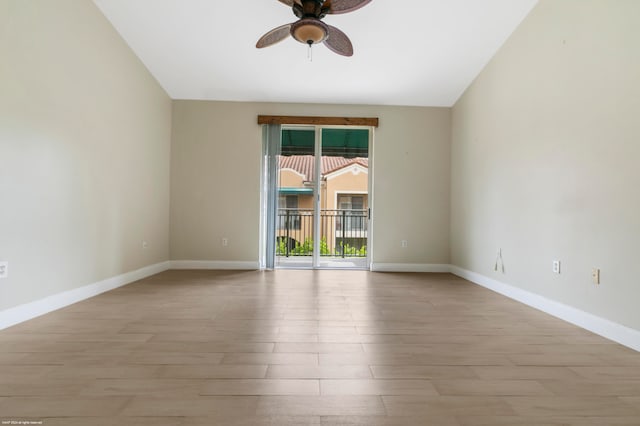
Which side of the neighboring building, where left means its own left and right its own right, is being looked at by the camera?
front

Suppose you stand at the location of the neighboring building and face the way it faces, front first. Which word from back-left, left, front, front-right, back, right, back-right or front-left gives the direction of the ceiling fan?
front
